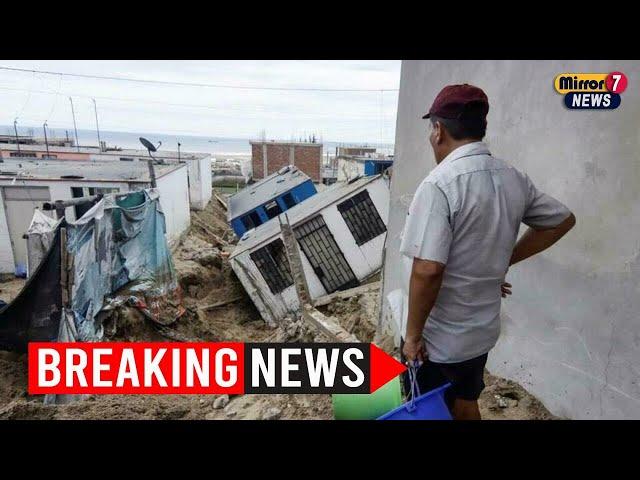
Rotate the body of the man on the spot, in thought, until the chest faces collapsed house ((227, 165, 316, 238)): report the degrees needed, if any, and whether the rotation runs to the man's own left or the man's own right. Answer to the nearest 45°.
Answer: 0° — they already face it

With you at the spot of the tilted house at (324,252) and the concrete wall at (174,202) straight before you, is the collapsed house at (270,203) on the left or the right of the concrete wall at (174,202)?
right

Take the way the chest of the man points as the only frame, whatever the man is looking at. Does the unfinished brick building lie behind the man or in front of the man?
in front

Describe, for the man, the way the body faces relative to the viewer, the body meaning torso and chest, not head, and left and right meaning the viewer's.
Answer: facing away from the viewer and to the left of the viewer

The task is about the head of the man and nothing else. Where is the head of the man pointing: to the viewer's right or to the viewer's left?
to the viewer's left

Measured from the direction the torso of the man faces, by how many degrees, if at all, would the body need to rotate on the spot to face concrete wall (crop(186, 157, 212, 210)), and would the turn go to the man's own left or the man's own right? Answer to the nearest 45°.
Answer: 0° — they already face it

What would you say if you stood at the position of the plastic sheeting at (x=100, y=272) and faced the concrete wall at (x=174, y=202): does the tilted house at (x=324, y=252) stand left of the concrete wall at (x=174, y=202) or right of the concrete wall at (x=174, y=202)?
right

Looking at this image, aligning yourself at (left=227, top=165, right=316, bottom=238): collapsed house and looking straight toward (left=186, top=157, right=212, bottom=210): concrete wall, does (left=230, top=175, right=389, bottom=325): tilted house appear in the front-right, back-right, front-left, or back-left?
back-left
